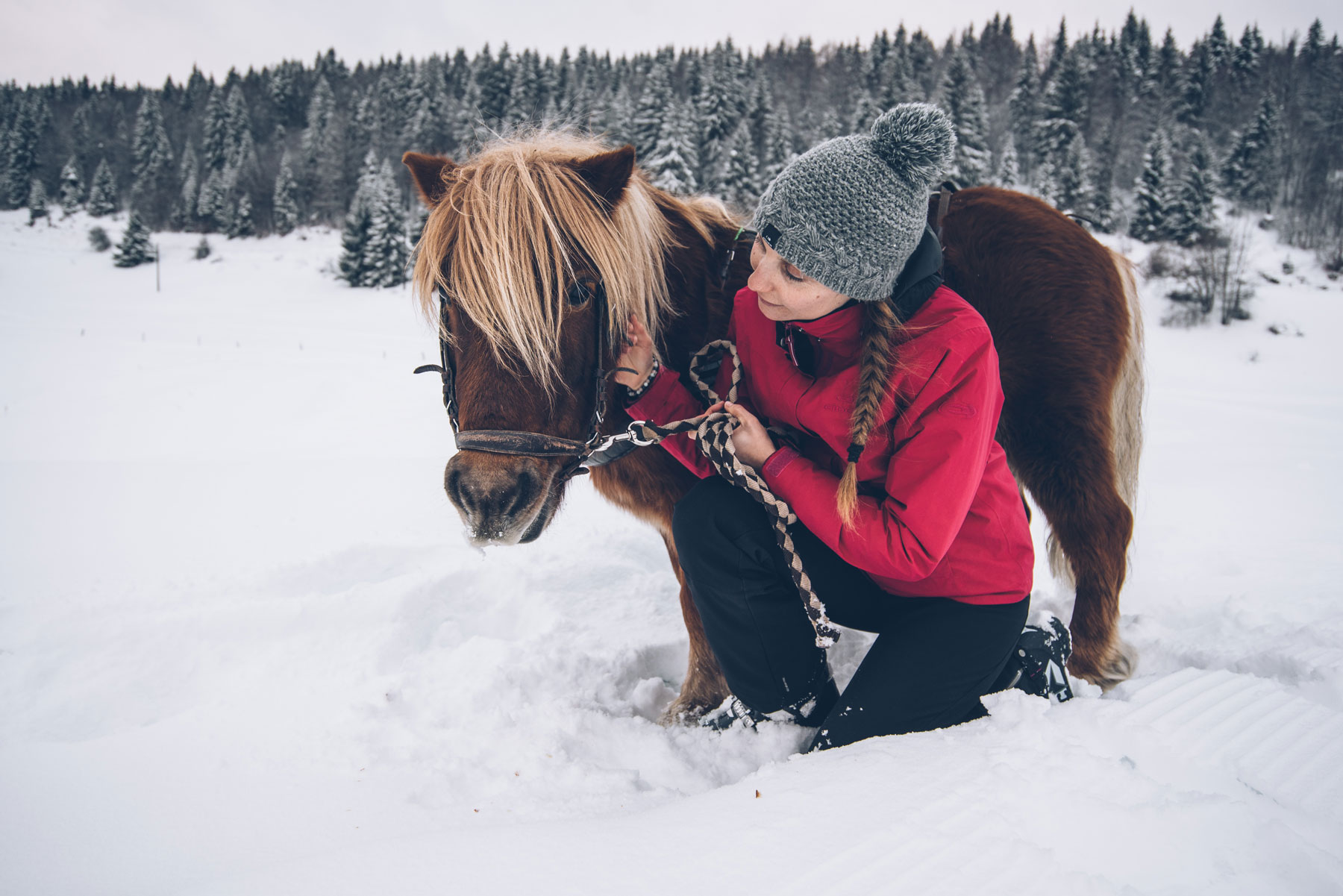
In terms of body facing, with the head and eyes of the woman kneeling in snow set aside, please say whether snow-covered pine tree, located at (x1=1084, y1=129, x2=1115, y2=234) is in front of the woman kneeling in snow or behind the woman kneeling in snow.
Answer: behind

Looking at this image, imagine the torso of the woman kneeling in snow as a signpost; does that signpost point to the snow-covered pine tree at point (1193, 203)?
no

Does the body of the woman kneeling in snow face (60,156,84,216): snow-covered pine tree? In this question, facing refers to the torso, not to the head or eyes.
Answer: no

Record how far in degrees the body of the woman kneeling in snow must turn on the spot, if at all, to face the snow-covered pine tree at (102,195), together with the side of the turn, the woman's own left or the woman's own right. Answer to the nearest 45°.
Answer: approximately 90° to the woman's own right

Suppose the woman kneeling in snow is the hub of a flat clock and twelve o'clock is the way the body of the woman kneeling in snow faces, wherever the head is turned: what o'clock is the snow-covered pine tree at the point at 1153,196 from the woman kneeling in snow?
The snow-covered pine tree is roughly at 5 o'clock from the woman kneeling in snow.

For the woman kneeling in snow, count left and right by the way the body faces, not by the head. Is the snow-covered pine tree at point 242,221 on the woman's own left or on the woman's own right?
on the woman's own right

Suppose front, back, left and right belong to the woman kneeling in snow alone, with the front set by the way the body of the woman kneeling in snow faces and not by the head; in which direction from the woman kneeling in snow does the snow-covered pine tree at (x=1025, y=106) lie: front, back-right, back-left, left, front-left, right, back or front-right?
back-right

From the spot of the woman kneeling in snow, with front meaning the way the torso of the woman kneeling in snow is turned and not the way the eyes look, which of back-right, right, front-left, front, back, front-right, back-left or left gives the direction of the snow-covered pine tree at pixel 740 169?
back-right

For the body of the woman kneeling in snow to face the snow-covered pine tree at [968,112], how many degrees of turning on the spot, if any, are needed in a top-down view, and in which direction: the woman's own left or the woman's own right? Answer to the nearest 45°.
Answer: approximately 135° to the woman's own right

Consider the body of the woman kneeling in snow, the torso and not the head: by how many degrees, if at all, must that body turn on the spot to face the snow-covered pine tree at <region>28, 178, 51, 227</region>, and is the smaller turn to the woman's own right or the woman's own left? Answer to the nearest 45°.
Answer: approximately 90° to the woman's own right

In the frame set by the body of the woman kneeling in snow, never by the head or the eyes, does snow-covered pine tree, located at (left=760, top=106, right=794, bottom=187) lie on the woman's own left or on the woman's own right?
on the woman's own right

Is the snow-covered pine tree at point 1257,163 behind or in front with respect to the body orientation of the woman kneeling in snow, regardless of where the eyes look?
behind

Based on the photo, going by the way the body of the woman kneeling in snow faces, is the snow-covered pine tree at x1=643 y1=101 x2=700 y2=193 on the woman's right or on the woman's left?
on the woman's right

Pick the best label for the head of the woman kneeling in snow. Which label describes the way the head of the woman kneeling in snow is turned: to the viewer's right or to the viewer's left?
to the viewer's left

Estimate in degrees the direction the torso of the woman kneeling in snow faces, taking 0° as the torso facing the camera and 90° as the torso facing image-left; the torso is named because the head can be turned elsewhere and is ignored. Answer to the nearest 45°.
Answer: approximately 45°
